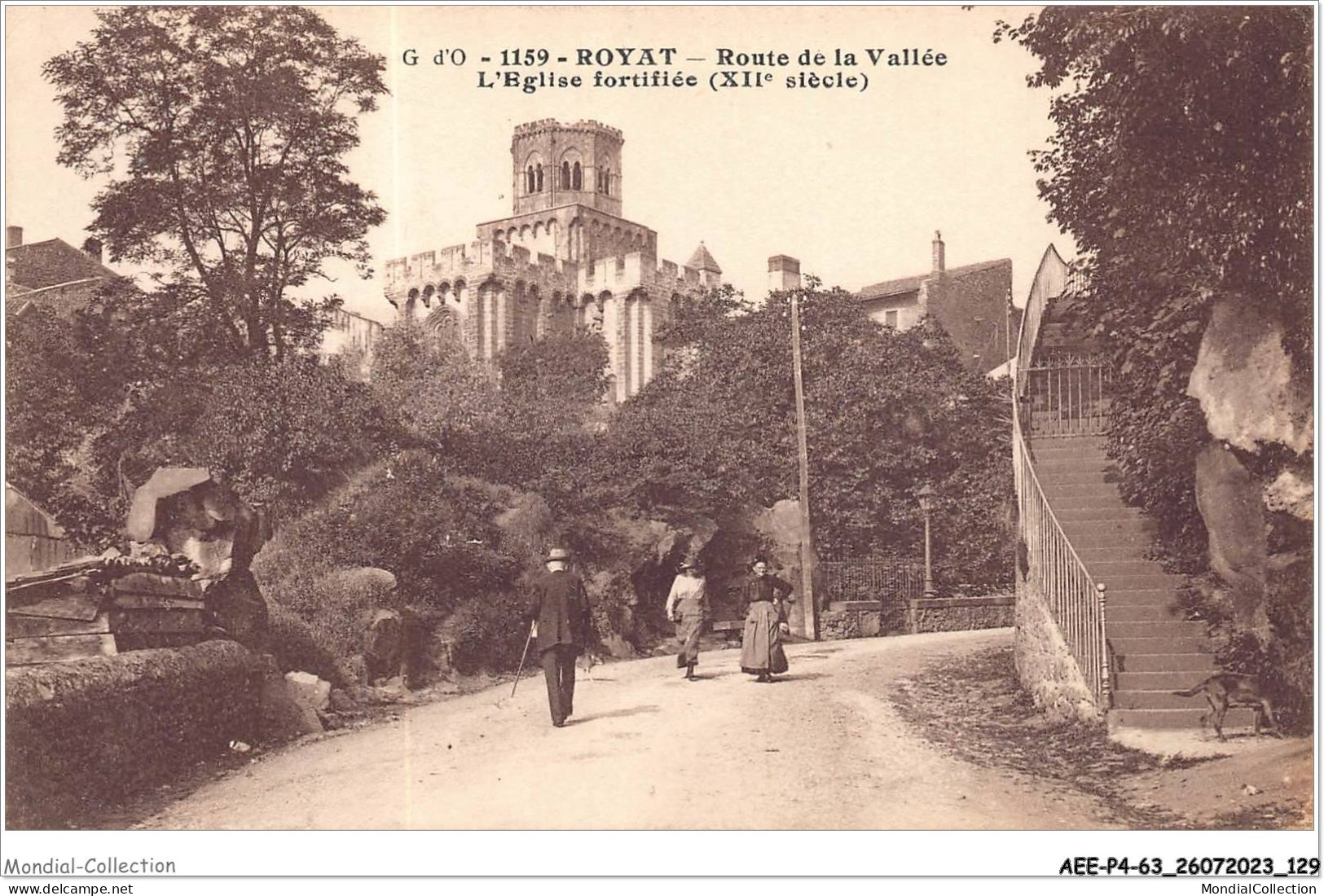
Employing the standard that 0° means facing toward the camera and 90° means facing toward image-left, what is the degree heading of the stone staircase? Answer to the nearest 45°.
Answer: approximately 0°
